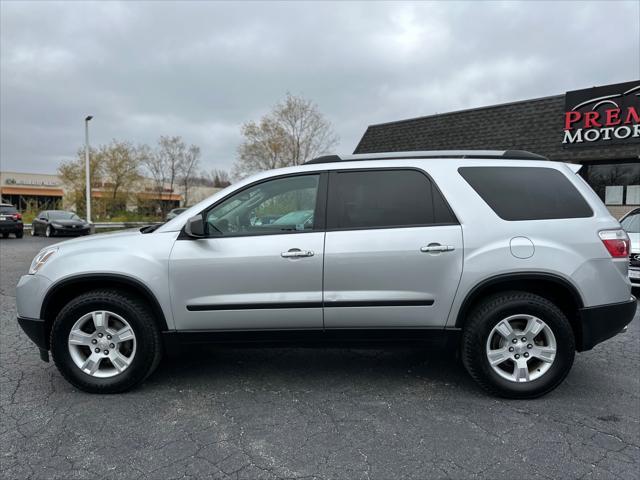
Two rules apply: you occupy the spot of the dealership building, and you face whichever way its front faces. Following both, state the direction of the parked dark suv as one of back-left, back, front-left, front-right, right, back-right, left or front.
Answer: front-right

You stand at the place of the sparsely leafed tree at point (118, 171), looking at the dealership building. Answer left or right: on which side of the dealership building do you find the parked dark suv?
right

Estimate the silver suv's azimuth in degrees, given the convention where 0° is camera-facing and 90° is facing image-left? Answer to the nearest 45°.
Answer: approximately 90°

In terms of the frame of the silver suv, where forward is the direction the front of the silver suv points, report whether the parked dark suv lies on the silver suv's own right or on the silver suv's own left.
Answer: on the silver suv's own right

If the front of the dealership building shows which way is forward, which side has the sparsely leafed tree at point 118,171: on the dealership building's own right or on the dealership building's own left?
on the dealership building's own right

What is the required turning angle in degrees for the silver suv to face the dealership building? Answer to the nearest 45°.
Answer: approximately 135° to its right

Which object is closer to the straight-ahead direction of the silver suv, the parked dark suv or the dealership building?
the parked dark suv

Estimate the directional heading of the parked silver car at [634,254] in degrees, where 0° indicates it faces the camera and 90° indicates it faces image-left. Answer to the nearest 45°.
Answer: approximately 45°
